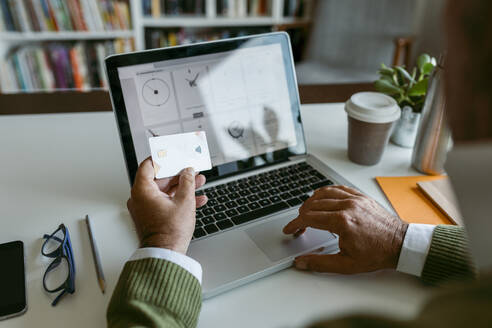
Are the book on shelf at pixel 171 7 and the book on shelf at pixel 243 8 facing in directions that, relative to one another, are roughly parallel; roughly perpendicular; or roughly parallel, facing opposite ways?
roughly parallel

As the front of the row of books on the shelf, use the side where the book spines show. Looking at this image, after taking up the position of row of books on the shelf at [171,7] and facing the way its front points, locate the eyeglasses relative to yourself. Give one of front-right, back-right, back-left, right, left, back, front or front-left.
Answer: front

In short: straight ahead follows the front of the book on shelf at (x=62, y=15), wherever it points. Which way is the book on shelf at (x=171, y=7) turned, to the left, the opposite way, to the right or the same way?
the same way

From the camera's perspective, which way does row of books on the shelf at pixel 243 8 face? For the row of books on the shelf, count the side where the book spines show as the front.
toward the camera

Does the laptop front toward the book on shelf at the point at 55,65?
no

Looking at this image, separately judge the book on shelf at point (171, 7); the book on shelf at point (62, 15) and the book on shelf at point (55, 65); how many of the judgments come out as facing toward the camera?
3

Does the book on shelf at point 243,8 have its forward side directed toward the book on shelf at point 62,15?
no

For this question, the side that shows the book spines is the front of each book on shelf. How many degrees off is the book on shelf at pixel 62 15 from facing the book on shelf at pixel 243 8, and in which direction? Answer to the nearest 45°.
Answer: approximately 90° to its left

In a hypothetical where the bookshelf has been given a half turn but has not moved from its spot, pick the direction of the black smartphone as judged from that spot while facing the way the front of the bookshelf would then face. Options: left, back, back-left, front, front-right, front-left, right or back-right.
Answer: back

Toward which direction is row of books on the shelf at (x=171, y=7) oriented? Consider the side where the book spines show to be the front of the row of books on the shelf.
toward the camera

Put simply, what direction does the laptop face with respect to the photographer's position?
facing the viewer and to the right of the viewer
